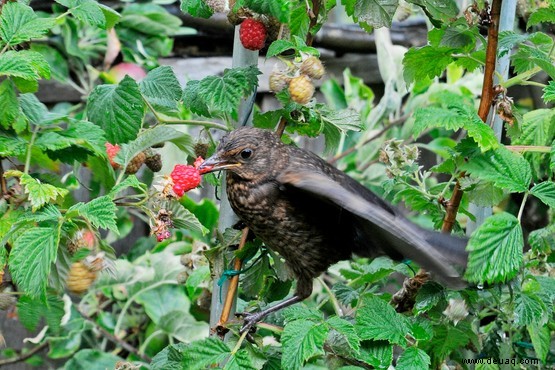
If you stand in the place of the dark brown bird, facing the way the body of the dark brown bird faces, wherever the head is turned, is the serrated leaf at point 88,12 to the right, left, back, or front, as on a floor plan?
front

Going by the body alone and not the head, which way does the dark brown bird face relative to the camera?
to the viewer's left

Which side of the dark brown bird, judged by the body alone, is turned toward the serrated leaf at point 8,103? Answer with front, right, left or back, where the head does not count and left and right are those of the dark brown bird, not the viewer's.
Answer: front

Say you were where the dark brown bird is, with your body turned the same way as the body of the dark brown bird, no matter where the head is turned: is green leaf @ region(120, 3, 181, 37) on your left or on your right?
on your right
